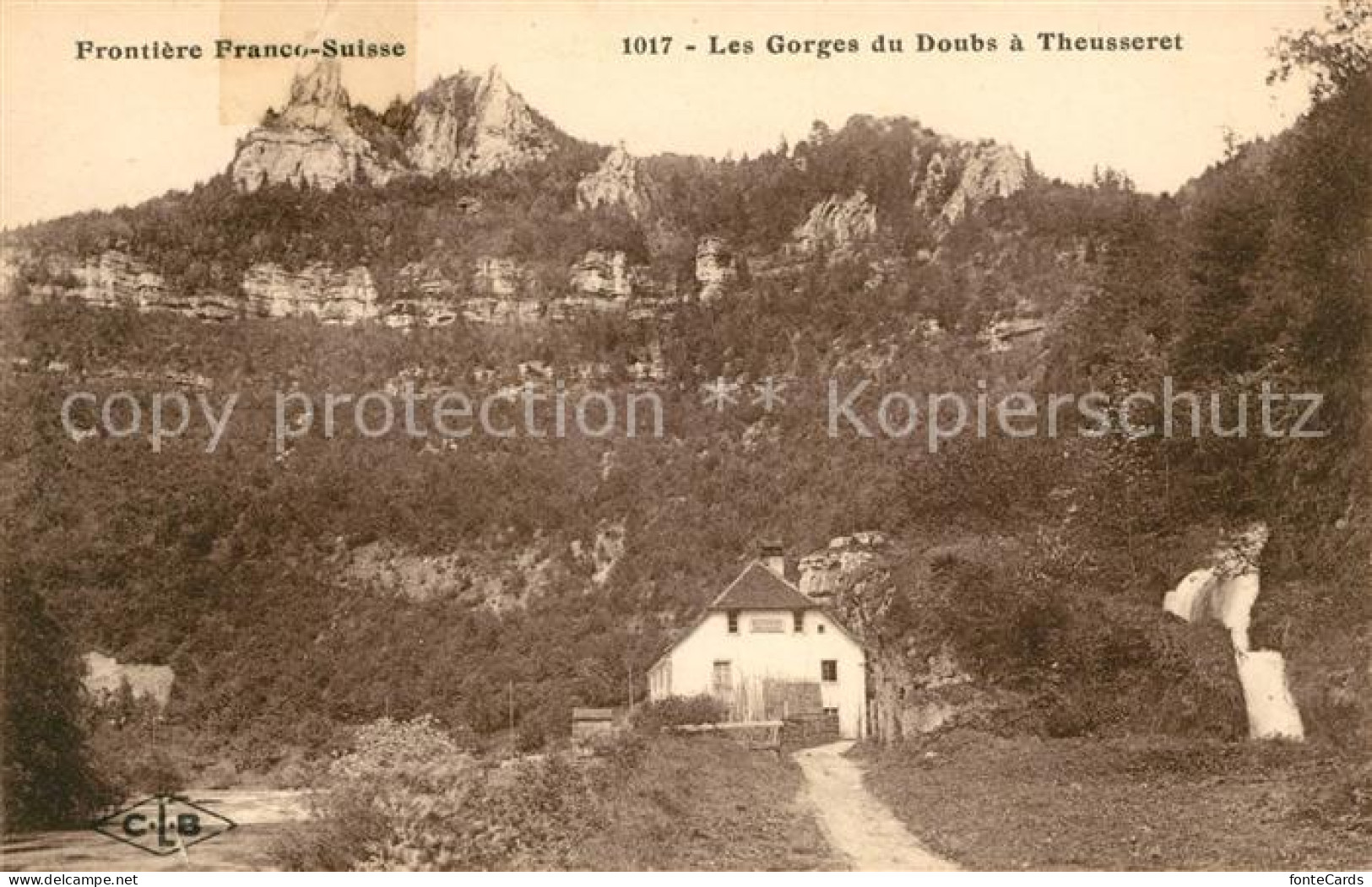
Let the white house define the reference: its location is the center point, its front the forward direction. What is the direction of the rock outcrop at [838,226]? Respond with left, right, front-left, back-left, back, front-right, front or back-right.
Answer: back

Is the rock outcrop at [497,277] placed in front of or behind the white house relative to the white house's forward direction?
behind

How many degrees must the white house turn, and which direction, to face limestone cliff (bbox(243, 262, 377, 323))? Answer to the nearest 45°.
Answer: approximately 135° to its right

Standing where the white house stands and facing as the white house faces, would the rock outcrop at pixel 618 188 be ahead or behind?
behind

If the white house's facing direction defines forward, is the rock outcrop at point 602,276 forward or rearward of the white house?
rearward

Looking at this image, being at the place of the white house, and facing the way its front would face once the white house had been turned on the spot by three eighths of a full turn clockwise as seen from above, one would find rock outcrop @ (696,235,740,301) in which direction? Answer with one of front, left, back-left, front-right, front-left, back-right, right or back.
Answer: front-right

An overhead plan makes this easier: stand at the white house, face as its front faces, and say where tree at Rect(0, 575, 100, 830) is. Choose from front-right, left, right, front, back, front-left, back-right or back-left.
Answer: front-right
